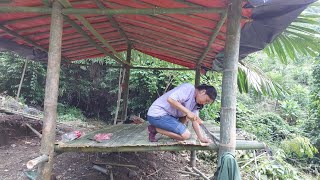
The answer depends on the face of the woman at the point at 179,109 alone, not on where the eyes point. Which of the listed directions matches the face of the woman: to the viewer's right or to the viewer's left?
to the viewer's right

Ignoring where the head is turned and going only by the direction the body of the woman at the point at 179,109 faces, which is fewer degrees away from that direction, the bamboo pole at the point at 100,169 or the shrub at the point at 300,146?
the shrub

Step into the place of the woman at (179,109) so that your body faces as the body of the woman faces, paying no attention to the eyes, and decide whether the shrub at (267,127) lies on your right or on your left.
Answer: on your left

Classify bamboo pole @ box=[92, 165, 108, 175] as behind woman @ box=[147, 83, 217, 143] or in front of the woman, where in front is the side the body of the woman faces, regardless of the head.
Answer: behind

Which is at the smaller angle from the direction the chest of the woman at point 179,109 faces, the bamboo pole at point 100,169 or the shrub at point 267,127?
the shrub

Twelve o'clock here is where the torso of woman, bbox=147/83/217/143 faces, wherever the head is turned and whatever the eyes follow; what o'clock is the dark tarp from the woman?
The dark tarp is roughly at 1 o'clock from the woman.

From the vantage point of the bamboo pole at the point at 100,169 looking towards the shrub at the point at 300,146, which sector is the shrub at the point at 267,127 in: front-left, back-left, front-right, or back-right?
front-left

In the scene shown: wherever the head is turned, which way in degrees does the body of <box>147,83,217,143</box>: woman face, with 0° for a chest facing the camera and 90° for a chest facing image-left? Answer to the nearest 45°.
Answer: approximately 270°

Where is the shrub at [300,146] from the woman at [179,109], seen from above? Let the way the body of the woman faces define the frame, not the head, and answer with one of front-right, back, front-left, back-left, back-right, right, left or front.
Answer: front-left
